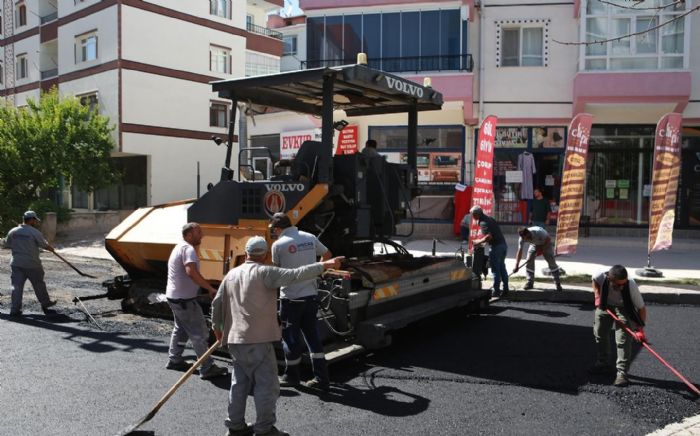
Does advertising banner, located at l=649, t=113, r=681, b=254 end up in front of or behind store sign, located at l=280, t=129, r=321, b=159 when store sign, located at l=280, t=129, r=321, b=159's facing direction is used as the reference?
in front

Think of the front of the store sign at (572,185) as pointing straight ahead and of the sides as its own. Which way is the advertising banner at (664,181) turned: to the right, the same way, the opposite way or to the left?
the same way

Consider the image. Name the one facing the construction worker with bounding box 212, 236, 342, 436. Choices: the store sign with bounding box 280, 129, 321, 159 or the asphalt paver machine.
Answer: the store sign

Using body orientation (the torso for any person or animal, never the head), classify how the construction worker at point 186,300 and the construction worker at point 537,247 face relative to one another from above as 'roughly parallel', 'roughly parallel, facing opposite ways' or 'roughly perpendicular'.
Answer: roughly parallel, facing opposite ways

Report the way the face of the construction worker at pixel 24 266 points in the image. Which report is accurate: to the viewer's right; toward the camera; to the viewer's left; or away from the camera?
to the viewer's right

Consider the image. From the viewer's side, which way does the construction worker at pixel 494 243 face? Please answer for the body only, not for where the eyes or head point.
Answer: to the viewer's left

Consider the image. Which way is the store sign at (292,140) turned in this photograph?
toward the camera

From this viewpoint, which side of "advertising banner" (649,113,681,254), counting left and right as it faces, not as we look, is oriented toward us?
front

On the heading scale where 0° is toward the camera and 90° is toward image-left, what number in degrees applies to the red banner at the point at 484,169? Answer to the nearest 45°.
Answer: approximately 0°

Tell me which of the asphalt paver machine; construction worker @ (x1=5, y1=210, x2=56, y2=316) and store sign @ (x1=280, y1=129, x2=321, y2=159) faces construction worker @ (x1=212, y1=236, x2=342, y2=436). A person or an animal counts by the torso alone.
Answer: the store sign

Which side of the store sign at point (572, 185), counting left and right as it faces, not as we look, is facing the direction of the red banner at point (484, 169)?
right

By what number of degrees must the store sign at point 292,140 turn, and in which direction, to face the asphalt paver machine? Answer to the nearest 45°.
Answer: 0° — it already faces it

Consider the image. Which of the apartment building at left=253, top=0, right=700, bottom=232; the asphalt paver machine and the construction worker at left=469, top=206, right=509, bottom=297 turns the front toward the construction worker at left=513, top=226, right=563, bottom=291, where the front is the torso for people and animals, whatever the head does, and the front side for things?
the apartment building

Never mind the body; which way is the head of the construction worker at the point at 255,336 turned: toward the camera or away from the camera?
away from the camera

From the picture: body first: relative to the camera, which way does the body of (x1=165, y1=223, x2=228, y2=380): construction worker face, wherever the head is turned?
to the viewer's right

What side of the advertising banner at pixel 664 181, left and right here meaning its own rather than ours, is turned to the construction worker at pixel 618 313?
front

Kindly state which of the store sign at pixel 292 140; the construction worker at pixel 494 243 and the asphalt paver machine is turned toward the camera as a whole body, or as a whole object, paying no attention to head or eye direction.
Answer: the store sign

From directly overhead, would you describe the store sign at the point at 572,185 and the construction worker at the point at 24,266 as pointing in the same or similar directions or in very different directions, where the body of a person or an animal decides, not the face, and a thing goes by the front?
very different directions

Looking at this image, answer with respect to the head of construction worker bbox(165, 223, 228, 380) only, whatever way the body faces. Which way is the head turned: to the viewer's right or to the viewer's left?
to the viewer's right

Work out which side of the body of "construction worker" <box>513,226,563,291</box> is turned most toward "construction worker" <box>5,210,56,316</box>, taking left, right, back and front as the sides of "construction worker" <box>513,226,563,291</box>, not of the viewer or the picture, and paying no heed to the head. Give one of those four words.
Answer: front

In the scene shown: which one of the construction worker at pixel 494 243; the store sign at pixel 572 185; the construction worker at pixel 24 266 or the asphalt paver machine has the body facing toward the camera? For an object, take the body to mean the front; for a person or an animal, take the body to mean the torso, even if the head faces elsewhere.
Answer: the store sign

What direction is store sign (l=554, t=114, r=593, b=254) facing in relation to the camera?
toward the camera

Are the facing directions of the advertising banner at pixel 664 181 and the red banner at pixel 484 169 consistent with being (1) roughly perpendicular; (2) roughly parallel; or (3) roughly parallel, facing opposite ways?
roughly parallel
